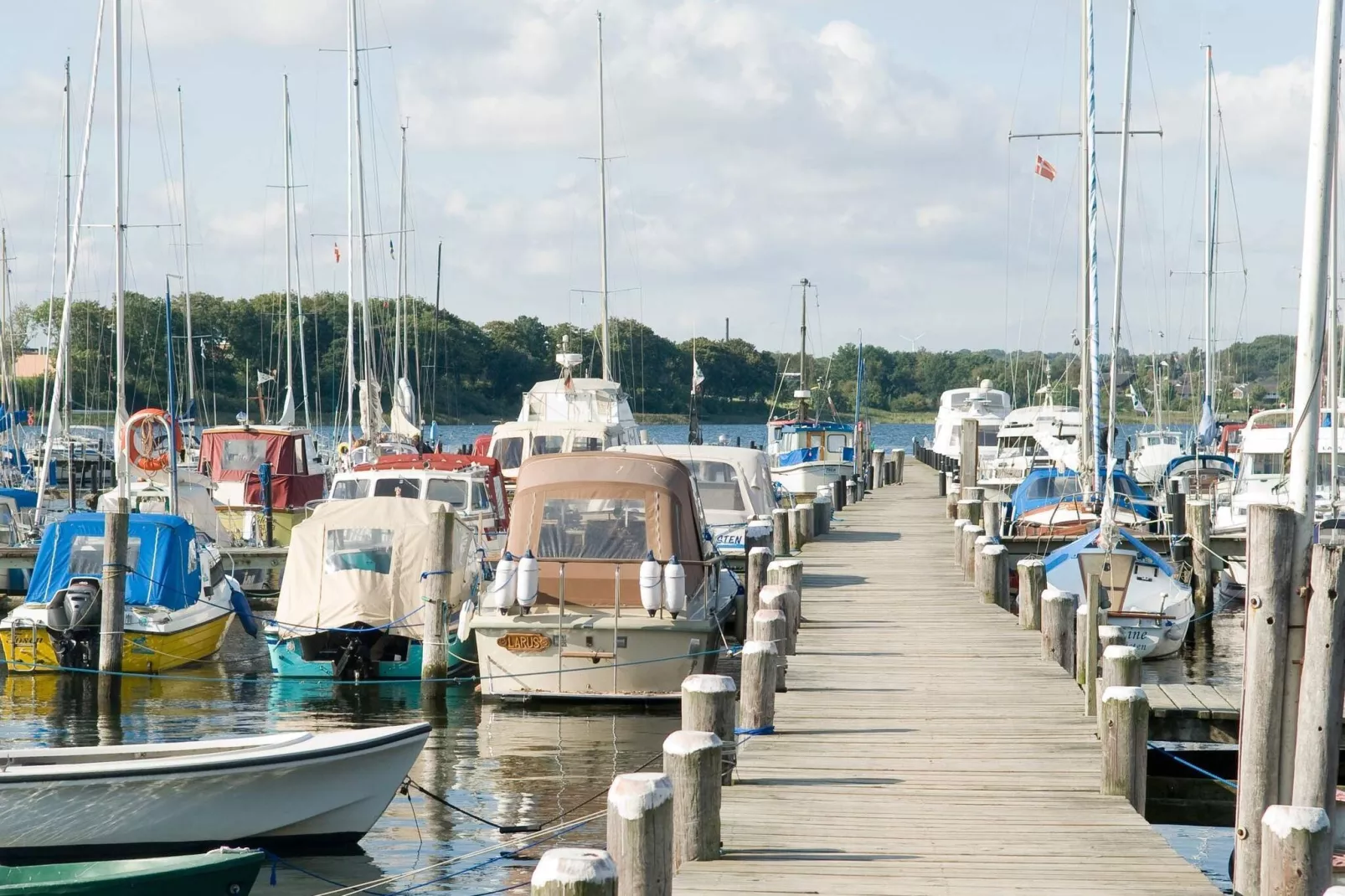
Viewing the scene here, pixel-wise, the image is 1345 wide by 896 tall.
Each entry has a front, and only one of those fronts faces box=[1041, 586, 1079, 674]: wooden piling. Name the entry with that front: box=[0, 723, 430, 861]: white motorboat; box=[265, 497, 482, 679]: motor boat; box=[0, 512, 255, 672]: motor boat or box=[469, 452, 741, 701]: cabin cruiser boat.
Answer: the white motorboat

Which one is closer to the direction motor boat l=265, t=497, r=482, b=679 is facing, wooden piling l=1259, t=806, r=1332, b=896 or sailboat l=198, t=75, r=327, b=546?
the sailboat

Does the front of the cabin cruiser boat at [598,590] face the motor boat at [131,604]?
no

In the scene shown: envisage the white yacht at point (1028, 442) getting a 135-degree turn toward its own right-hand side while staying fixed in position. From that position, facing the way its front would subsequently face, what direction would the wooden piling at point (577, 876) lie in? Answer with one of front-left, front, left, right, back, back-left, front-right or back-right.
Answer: back

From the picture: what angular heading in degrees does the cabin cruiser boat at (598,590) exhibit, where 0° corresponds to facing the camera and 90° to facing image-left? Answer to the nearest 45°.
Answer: approximately 180°

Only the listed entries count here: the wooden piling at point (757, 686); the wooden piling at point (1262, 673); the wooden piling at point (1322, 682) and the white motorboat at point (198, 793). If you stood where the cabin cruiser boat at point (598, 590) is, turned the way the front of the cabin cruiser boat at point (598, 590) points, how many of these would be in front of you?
0

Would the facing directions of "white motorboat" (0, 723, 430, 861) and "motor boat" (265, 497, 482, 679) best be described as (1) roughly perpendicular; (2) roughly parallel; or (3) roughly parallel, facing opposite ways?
roughly perpendicular

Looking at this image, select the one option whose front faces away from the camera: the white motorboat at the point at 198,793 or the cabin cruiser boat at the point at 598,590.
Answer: the cabin cruiser boat

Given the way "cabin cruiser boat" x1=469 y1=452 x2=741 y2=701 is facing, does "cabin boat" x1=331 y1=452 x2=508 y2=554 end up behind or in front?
in front

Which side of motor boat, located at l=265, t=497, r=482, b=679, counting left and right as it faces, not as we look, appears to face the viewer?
back

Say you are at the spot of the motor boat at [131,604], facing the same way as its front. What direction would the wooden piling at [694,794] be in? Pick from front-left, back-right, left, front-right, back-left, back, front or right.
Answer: back-right

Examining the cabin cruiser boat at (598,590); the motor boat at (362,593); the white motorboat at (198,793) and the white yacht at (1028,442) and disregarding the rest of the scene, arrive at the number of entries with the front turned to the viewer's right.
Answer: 1

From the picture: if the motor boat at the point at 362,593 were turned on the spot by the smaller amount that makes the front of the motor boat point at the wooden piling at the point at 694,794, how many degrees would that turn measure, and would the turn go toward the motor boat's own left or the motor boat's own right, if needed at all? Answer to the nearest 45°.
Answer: approximately 180°

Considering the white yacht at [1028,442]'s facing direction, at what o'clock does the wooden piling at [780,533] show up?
The wooden piling is roughly at 11 o'clock from the white yacht.

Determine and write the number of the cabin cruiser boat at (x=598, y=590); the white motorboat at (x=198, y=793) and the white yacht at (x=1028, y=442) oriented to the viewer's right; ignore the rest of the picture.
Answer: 1

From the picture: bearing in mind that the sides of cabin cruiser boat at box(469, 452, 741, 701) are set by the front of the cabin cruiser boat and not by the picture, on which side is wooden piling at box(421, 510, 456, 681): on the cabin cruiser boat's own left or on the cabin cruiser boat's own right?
on the cabin cruiser boat's own left

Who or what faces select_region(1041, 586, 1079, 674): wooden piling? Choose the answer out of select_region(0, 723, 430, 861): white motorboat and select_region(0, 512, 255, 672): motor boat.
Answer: the white motorboat

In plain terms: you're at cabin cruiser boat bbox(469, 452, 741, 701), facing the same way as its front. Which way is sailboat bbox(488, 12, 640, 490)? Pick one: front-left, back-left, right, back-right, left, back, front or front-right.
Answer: front

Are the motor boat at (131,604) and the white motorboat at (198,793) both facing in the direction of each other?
no

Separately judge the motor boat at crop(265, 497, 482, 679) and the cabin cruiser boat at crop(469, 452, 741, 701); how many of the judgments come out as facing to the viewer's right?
0

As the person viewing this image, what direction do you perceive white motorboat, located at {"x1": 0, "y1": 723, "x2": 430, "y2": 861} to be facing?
facing to the right of the viewer

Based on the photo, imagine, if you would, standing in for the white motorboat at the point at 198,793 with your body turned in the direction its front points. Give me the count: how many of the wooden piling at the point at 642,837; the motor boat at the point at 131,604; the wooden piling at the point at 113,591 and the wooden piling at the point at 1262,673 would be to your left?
2

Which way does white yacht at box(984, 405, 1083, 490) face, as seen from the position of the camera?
facing the viewer and to the left of the viewer

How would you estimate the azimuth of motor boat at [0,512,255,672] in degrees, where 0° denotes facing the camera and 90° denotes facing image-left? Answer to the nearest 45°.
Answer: approximately 225°

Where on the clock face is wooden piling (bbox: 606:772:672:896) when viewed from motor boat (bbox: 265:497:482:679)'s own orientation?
The wooden piling is roughly at 6 o'clock from the motor boat.
